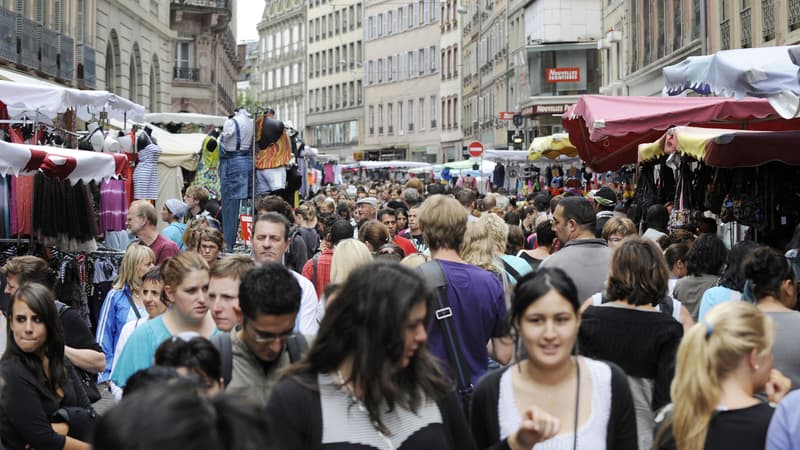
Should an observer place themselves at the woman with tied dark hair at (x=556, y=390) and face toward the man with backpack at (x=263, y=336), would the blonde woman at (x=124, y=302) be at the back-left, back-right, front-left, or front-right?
front-right

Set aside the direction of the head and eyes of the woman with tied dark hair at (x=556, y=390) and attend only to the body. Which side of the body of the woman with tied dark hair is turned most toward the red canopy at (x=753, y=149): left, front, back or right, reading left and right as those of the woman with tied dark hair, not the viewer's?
back

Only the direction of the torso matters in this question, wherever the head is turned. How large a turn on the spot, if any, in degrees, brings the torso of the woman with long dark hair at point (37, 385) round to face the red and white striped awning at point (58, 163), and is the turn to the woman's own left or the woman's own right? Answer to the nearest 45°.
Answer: approximately 135° to the woman's own left

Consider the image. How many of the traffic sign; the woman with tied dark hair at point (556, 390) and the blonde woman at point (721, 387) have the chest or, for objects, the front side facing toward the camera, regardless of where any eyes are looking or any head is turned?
2

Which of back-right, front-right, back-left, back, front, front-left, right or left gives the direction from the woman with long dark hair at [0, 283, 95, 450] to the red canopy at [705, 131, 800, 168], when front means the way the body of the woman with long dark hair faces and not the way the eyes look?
left

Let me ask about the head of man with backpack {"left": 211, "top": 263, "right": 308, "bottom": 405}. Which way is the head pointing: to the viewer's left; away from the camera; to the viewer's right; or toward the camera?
toward the camera

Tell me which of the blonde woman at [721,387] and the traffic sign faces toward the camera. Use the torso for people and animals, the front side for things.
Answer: the traffic sign

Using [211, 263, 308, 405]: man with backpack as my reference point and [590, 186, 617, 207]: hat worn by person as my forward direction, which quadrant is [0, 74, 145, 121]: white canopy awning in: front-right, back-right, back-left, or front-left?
front-left

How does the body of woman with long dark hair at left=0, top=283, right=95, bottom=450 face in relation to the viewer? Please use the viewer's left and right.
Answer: facing the viewer and to the right of the viewer

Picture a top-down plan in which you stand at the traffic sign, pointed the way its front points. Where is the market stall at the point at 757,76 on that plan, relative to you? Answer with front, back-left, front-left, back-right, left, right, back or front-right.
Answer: front

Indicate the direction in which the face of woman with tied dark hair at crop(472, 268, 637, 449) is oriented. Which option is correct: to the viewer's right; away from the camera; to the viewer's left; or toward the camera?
toward the camera

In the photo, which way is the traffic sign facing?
toward the camera

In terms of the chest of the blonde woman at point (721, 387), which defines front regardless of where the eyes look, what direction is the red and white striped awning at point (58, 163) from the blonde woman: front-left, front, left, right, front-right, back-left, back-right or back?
left

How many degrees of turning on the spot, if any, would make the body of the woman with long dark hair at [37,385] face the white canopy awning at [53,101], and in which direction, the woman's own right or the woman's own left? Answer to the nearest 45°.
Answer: approximately 135° to the woman's own left
